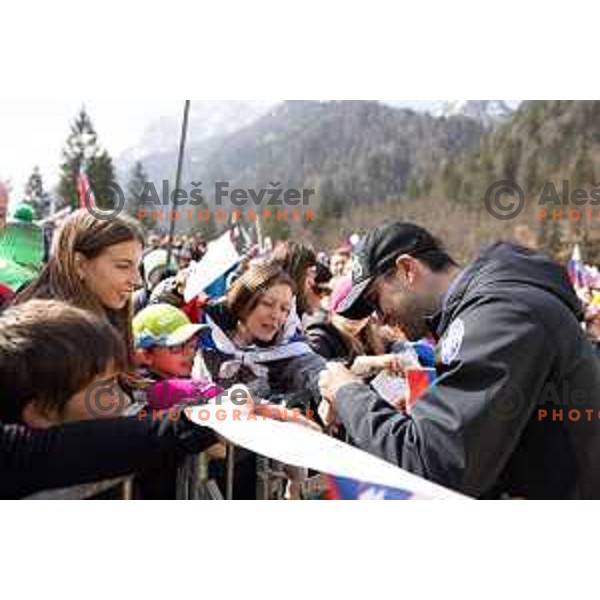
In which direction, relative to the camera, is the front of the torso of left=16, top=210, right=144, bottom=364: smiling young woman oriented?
to the viewer's right

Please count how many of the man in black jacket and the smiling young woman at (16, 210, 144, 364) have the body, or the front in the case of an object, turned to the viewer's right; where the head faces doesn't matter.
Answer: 1

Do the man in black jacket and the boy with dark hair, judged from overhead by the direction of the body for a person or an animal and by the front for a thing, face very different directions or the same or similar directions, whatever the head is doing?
very different directions

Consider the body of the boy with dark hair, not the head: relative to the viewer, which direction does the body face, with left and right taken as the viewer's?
facing to the right of the viewer

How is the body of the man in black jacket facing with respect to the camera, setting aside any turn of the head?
to the viewer's left

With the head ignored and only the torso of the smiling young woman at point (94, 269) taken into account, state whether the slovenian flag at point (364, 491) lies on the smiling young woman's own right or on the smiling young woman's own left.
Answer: on the smiling young woman's own right
